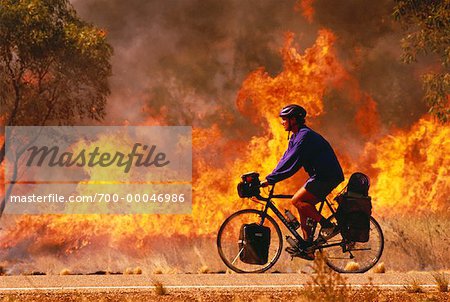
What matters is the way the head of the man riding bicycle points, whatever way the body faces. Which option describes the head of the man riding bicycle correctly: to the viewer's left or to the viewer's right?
to the viewer's left

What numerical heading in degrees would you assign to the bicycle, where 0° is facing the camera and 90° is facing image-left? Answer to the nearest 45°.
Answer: approximately 90°

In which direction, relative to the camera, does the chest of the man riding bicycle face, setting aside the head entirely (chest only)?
to the viewer's left
